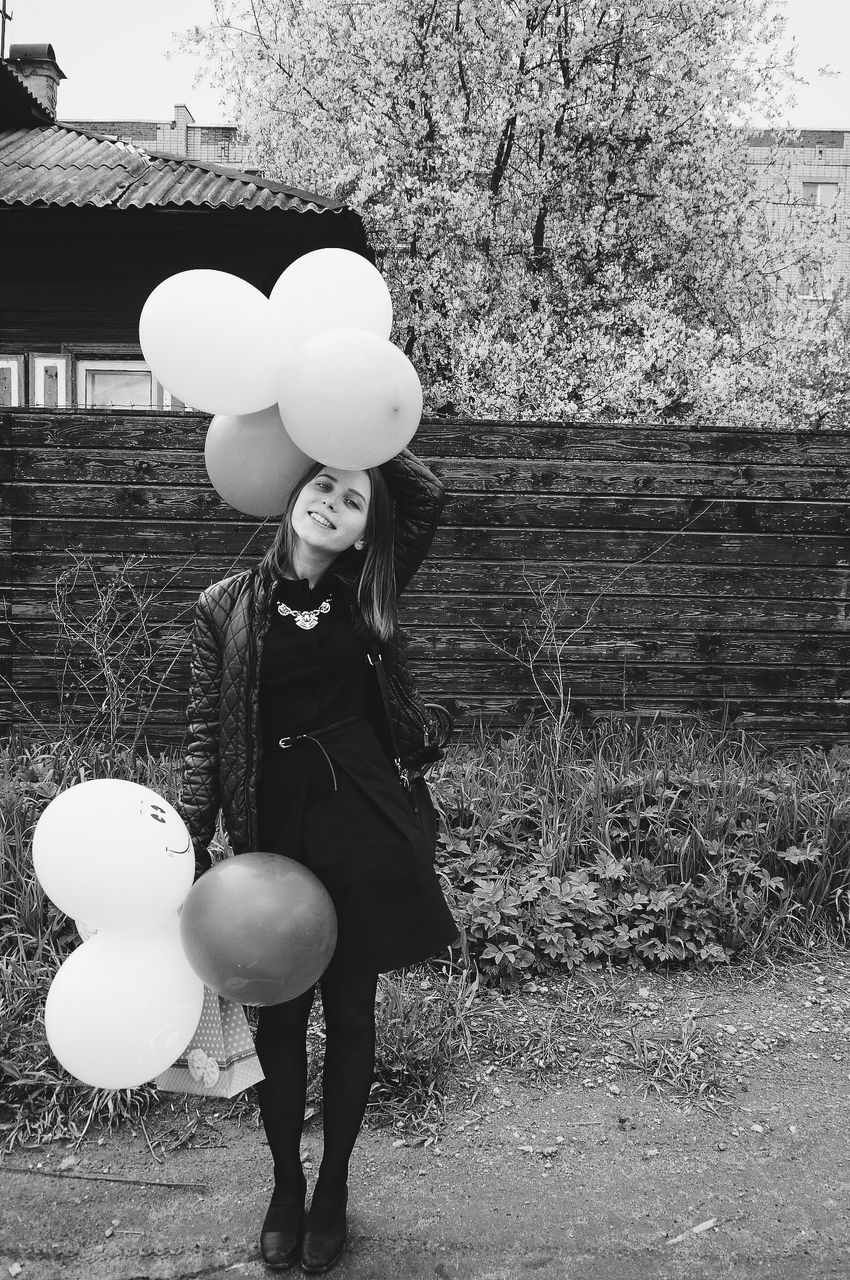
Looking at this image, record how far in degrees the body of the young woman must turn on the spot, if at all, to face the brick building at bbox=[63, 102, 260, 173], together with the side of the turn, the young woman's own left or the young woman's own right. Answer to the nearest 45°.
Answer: approximately 180°

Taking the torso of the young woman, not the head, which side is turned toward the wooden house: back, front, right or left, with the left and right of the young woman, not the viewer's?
back

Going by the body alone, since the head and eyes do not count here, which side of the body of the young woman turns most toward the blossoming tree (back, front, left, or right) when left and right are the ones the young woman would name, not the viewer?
back

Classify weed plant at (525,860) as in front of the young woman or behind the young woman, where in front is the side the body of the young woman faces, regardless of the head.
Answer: behind

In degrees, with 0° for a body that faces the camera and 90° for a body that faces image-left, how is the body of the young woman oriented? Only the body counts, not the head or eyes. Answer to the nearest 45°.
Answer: approximately 0°

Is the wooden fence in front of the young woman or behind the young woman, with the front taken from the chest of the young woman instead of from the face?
behind
